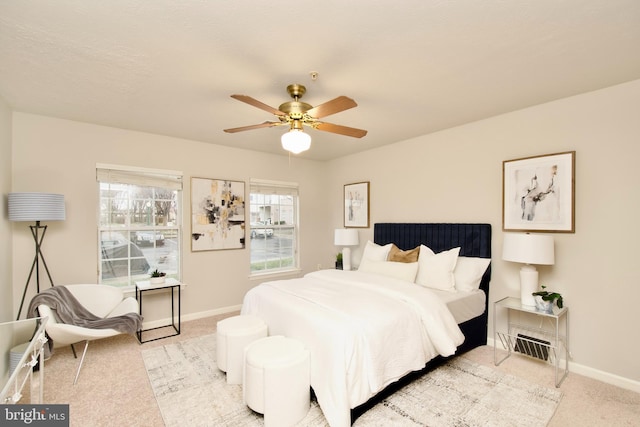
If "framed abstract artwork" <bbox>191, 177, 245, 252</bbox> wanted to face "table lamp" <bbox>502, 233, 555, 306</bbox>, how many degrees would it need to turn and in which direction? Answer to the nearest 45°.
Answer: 0° — it already faces it

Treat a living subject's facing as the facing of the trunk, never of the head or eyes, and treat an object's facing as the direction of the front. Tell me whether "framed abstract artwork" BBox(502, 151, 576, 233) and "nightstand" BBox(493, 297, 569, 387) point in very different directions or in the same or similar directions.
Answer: same or similar directions

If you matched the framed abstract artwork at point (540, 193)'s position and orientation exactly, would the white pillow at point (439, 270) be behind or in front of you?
in front

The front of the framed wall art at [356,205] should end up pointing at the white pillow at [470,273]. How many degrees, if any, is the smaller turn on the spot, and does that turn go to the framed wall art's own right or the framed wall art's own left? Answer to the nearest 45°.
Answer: approximately 90° to the framed wall art's own left

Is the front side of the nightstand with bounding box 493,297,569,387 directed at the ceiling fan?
yes

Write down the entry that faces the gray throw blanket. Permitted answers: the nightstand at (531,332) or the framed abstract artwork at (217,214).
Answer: the nightstand

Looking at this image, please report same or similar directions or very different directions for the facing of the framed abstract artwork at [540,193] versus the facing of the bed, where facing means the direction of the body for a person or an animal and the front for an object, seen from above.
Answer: same or similar directions

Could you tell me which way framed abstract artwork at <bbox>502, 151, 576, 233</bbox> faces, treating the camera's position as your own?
facing the viewer and to the left of the viewer

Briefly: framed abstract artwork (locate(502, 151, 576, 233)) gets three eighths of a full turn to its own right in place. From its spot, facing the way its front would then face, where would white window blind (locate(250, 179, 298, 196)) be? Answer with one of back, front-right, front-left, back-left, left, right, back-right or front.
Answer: left

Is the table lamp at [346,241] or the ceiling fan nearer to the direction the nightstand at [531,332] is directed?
the ceiling fan

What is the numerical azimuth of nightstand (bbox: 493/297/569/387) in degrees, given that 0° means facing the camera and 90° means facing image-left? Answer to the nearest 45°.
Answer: approximately 45°

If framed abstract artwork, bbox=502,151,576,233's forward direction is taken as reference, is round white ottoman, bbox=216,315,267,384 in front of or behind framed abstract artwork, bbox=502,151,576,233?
in front

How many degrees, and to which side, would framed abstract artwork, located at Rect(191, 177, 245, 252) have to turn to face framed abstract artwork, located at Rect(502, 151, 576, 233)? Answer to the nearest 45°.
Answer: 0° — it already faces it

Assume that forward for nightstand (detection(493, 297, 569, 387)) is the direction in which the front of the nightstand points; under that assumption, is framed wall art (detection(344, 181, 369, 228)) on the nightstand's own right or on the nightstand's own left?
on the nightstand's own right

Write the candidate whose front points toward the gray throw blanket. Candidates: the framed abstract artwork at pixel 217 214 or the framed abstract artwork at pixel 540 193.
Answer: the framed abstract artwork at pixel 540 193

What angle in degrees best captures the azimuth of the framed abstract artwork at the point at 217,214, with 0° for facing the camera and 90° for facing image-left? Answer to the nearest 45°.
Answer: approximately 315°

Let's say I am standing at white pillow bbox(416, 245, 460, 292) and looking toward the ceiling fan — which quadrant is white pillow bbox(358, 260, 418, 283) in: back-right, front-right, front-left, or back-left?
front-right
